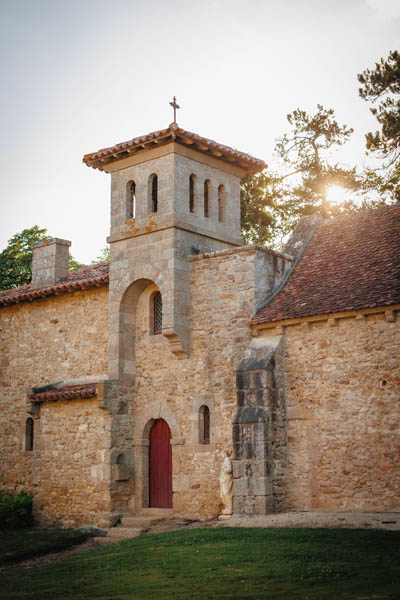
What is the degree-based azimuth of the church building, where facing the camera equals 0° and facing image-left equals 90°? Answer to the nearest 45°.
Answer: approximately 45°

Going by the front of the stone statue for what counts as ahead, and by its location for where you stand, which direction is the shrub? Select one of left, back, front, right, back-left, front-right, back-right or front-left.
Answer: right

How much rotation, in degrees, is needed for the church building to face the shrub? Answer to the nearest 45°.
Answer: approximately 90° to its right

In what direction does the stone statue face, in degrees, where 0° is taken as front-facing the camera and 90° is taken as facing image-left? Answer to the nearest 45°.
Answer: approximately 45°
